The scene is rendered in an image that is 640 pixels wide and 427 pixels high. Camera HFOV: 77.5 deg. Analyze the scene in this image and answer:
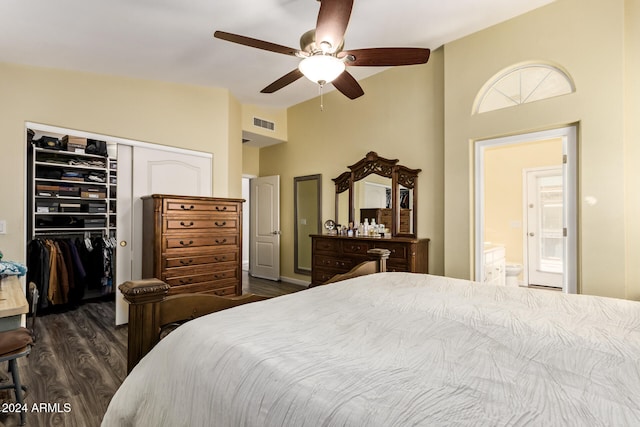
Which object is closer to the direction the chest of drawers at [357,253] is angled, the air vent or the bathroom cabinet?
the air vent

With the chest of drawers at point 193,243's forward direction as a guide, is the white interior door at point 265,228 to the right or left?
on its left

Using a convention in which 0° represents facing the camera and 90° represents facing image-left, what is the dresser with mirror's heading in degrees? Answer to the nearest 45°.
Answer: approximately 45°

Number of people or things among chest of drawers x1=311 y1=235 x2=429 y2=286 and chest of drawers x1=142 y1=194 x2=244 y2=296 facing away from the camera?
0

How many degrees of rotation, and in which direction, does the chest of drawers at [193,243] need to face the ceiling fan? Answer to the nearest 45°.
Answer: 0° — it already faces it

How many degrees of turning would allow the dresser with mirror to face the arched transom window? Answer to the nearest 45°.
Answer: approximately 90° to its left

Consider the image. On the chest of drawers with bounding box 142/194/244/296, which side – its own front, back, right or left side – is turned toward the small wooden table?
right

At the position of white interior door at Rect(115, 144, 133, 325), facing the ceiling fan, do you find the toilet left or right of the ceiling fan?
left

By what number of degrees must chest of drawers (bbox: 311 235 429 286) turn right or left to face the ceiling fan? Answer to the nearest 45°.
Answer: approximately 45° to its left

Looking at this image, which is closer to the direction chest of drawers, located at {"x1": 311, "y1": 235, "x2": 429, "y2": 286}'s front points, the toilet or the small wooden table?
the small wooden table
